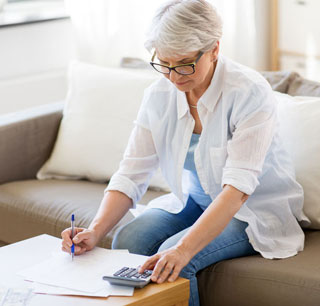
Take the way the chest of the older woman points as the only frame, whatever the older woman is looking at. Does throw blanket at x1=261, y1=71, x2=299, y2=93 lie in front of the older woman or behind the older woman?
behind

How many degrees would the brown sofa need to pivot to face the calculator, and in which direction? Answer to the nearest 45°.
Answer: approximately 45° to its left

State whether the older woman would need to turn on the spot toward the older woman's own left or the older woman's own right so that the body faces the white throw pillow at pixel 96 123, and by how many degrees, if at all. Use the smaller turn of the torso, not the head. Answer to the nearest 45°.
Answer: approximately 90° to the older woman's own right

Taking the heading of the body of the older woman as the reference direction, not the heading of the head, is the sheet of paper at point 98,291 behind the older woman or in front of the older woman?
in front

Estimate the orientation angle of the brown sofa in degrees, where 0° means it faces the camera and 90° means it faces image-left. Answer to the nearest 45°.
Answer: approximately 45°

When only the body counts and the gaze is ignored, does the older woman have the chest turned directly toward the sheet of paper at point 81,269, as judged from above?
yes
